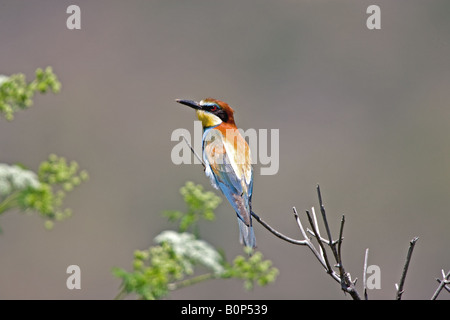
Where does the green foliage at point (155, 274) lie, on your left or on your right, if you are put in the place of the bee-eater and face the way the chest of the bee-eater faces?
on your left

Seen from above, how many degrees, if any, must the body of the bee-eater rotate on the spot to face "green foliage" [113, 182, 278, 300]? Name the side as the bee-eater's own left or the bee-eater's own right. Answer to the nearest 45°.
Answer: approximately 135° to the bee-eater's own left

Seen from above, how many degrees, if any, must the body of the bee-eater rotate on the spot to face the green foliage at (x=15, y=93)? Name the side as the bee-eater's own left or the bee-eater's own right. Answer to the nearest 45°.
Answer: approximately 90° to the bee-eater's own left

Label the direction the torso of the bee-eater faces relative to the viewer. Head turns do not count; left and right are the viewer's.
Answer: facing away from the viewer and to the left of the viewer
